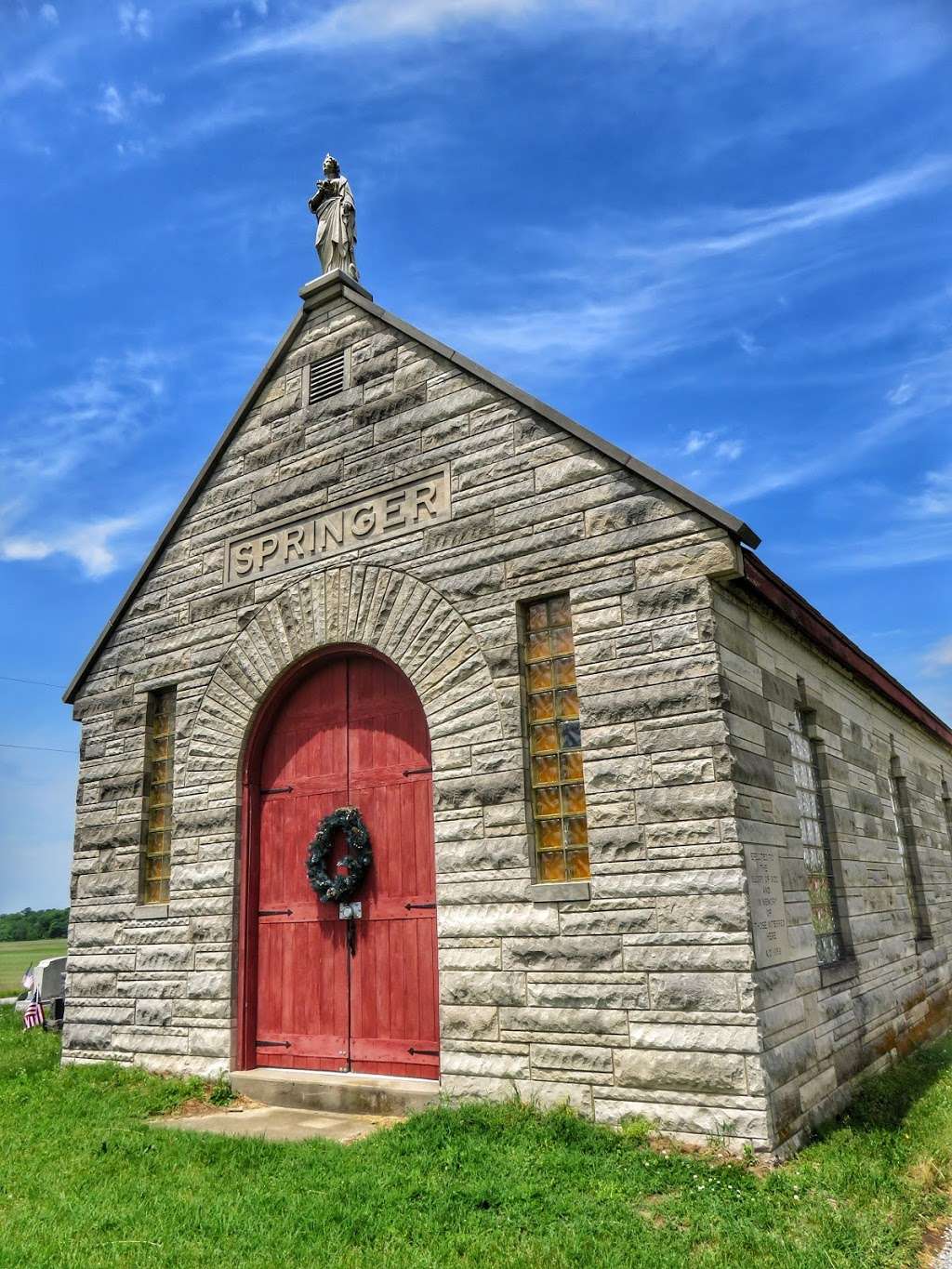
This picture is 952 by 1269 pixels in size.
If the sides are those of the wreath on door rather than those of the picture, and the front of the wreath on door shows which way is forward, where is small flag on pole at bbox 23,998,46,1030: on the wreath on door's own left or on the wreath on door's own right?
on the wreath on door's own right

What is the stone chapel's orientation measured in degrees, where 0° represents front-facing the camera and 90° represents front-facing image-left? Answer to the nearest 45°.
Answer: approximately 45°
